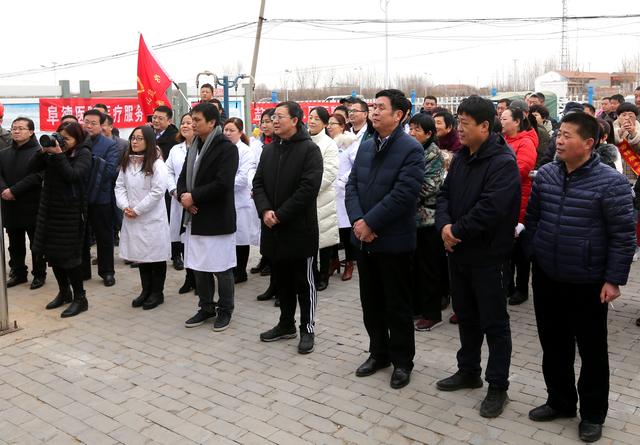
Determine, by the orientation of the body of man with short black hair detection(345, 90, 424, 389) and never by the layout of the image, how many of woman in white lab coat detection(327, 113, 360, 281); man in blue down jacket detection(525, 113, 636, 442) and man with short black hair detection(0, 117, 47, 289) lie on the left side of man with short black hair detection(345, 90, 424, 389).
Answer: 1

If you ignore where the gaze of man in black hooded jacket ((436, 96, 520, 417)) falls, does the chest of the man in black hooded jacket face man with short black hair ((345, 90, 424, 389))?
no

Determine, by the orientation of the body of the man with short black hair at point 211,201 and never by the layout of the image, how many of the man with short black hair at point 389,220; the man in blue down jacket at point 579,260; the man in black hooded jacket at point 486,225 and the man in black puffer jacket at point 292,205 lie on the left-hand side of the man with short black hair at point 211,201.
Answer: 4

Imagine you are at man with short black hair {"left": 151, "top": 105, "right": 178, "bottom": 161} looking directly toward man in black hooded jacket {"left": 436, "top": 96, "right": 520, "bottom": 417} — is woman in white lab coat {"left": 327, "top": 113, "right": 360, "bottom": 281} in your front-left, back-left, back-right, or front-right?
front-left

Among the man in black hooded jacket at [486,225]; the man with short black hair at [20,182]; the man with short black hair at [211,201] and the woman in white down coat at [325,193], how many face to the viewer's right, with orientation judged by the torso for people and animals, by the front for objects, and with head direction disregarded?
0

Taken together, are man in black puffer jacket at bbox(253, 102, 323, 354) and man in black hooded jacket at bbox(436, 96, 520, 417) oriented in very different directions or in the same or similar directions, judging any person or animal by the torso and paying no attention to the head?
same or similar directions

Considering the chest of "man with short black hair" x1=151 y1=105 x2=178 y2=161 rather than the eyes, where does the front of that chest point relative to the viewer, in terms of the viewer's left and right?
facing the viewer and to the left of the viewer

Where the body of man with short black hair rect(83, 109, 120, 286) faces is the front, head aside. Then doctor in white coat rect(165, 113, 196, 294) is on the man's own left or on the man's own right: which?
on the man's own left

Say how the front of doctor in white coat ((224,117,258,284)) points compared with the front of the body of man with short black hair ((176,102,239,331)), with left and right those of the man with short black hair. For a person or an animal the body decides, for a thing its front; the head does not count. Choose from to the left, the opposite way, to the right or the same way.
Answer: the same way

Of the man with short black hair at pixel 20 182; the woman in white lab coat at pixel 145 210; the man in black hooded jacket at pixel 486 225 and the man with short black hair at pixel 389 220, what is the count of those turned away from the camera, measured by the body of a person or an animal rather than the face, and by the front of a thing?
0

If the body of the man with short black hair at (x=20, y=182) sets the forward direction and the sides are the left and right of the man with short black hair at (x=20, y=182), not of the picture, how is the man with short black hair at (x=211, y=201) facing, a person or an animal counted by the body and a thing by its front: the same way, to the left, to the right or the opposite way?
the same way
